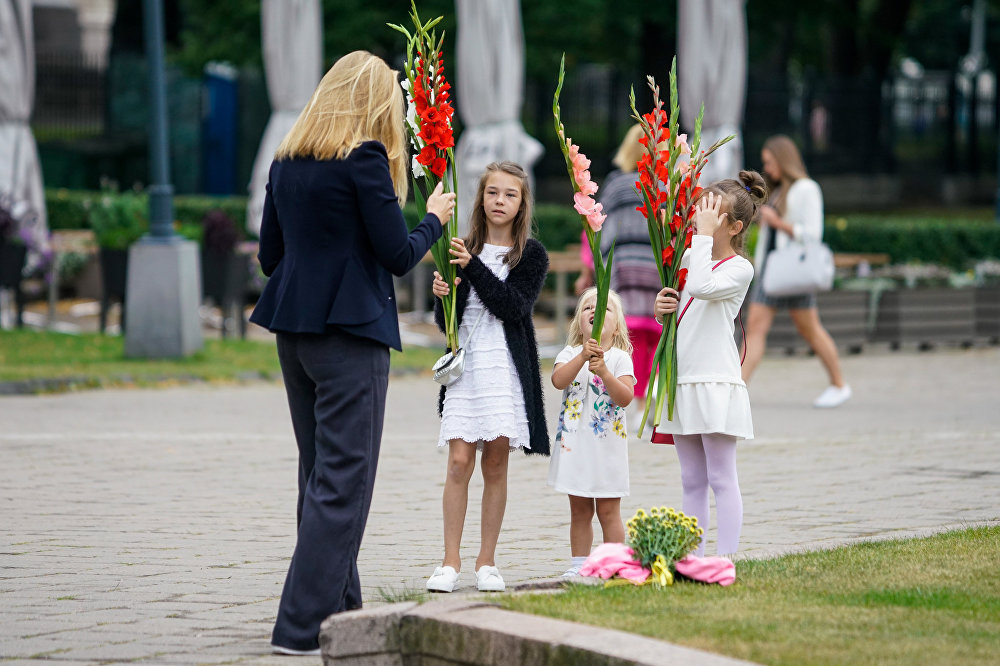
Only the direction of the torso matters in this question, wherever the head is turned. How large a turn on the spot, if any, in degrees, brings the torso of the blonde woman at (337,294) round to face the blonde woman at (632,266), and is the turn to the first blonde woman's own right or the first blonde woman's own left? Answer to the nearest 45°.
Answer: approximately 45° to the first blonde woman's own left

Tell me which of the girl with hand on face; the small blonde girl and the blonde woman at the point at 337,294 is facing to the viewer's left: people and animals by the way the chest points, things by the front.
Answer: the girl with hand on face

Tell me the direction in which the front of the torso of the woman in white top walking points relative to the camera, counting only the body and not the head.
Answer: to the viewer's left

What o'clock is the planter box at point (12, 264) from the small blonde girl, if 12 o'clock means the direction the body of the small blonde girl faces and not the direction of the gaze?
The planter box is roughly at 5 o'clock from the small blonde girl.

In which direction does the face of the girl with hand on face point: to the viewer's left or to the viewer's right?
to the viewer's left

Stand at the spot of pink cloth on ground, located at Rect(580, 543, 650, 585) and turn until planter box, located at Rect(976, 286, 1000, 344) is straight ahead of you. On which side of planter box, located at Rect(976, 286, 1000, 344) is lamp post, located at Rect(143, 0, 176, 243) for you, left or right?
left

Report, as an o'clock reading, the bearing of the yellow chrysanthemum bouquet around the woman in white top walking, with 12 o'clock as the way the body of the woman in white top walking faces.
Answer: The yellow chrysanthemum bouquet is roughly at 9 o'clock from the woman in white top walking.

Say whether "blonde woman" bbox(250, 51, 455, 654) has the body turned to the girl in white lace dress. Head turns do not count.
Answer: yes

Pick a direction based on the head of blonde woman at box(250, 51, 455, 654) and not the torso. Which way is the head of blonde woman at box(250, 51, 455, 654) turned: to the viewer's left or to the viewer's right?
to the viewer's right

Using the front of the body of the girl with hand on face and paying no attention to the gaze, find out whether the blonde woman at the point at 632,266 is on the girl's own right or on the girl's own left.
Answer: on the girl's own right

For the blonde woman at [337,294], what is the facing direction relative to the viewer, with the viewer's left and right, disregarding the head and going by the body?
facing away from the viewer and to the right of the viewer
